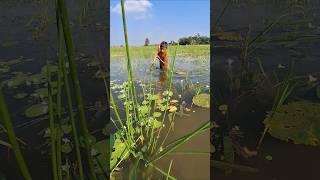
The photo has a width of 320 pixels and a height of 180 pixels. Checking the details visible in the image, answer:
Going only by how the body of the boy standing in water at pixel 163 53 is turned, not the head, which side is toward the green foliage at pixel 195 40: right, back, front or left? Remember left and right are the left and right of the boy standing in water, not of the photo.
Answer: back

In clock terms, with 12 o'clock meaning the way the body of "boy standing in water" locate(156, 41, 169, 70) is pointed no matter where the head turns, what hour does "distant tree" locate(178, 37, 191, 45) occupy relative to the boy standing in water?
The distant tree is roughly at 5 o'clock from the boy standing in water.

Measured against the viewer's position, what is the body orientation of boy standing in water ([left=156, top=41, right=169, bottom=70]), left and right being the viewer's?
facing the viewer and to the left of the viewer
